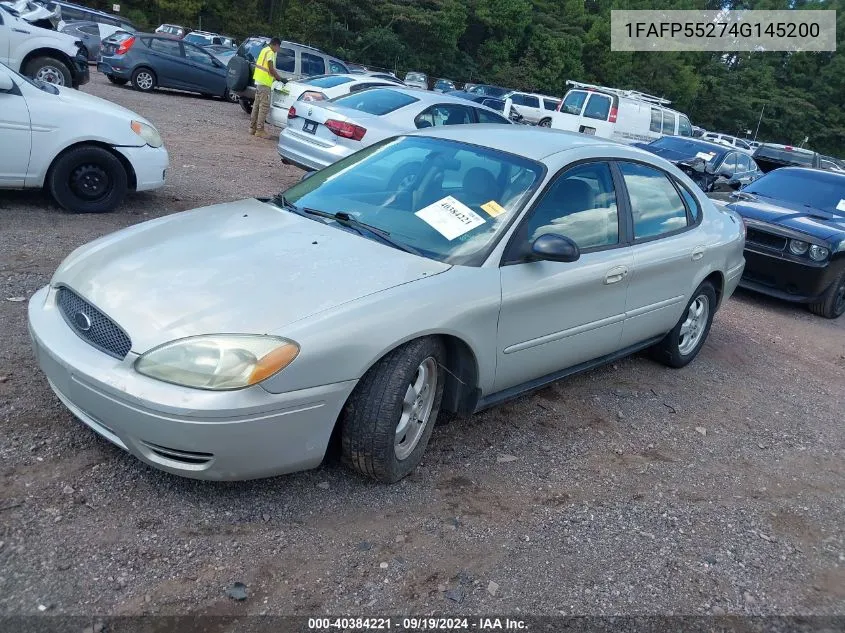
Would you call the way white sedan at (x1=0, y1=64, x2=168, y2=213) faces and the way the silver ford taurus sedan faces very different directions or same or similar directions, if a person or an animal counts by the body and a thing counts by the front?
very different directions

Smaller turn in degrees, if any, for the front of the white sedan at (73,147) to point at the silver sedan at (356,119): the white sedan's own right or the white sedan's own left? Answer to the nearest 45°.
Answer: approximately 45° to the white sedan's own left

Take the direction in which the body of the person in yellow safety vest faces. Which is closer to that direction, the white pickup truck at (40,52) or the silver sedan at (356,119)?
the silver sedan

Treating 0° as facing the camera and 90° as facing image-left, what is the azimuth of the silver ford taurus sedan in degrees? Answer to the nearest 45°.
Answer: approximately 45°

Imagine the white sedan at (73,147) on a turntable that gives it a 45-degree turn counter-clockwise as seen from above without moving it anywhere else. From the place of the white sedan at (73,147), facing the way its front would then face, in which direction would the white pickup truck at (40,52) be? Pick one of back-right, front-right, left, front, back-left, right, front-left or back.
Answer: front-left

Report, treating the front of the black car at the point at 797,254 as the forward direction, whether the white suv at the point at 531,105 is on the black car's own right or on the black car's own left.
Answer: on the black car's own right

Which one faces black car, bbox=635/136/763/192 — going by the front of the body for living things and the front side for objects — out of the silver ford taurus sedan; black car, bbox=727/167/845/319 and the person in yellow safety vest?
the person in yellow safety vest

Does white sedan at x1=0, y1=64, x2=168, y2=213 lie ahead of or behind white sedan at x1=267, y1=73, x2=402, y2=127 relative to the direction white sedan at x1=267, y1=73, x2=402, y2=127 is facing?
behind

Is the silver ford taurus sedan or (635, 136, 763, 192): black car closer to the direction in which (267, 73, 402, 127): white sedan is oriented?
the black car

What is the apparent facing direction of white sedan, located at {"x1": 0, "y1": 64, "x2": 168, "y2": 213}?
to the viewer's right

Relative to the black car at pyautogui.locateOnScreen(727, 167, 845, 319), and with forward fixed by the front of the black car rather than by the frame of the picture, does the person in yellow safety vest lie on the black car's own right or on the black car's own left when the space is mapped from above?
on the black car's own right
